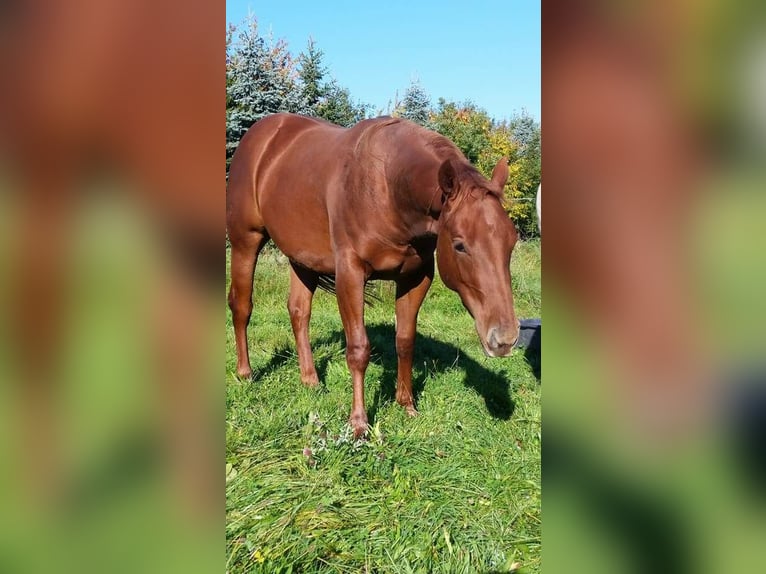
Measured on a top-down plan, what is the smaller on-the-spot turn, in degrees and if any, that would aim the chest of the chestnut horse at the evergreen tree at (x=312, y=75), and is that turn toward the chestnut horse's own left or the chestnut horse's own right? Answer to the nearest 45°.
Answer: approximately 135° to the chestnut horse's own left

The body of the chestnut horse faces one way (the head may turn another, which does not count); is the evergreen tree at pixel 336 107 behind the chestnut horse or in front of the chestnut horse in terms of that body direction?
behind

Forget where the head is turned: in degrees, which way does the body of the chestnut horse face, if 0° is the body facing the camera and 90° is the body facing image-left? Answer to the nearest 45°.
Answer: approximately 315°

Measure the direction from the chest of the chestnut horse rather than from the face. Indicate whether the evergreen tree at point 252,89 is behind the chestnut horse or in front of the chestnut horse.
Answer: behind
